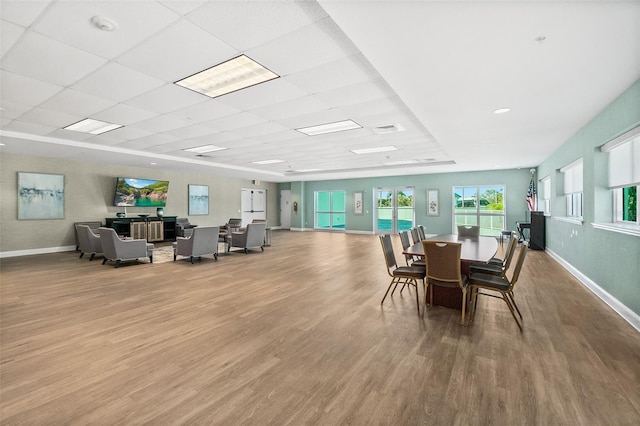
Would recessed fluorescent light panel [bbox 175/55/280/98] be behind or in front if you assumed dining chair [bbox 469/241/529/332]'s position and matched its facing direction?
in front

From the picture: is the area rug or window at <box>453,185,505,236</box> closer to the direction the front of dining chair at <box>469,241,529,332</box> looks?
the area rug

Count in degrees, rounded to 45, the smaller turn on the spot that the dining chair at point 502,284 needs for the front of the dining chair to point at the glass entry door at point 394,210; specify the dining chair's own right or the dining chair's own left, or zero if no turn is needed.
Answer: approximately 45° to the dining chair's own right

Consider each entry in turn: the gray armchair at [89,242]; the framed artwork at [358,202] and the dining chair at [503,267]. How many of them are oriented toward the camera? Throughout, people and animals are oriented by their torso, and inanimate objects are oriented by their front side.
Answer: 1

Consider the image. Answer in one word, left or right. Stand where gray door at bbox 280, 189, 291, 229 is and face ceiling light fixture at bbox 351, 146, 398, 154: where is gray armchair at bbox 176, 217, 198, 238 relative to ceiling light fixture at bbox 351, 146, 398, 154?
right

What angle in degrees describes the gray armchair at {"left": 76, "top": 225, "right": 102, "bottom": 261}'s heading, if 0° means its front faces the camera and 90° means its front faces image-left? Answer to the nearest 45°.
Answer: approximately 225°

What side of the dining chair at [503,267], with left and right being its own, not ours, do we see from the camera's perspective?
left

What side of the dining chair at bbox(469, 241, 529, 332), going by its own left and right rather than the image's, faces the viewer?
left

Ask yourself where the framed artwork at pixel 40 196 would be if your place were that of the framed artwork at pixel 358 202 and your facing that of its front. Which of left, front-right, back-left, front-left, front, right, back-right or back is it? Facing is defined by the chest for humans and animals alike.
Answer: front-right
